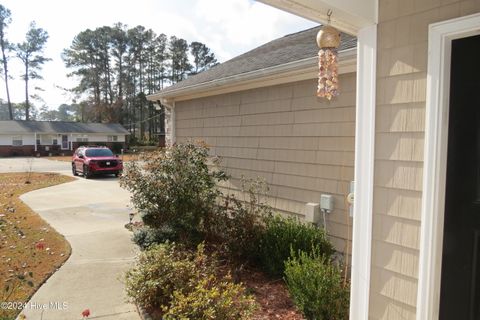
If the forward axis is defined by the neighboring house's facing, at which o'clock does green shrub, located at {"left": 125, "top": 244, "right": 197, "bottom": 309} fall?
The green shrub is roughly at 12 o'clock from the neighboring house.

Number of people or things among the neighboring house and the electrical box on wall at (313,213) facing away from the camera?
0

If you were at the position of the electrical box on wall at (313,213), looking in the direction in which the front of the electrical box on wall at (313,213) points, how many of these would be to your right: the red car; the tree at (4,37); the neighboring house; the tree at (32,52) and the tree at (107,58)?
5

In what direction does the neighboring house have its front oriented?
toward the camera

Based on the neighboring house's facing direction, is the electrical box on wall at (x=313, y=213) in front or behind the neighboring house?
in front

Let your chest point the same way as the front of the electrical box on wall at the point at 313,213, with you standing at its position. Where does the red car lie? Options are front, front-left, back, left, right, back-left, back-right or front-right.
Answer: right

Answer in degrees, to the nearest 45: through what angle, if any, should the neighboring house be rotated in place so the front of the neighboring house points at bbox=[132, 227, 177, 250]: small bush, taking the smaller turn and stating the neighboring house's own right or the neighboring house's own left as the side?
0° — it already faces it

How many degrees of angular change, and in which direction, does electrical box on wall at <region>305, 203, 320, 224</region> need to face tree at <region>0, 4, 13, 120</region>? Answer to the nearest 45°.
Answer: approximately 90° to its right

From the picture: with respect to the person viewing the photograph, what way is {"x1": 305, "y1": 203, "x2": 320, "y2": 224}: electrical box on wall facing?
facing the viewer and to the left of the viewer

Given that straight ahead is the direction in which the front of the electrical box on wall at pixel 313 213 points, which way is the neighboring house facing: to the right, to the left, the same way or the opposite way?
to the left

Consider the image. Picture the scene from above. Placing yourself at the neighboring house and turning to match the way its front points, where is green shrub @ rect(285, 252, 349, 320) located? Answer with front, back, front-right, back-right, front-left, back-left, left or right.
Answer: front

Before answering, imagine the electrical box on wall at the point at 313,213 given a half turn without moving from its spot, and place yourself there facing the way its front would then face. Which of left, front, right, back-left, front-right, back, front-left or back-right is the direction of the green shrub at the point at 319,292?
back-right

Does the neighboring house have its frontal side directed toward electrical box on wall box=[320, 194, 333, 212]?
yes
